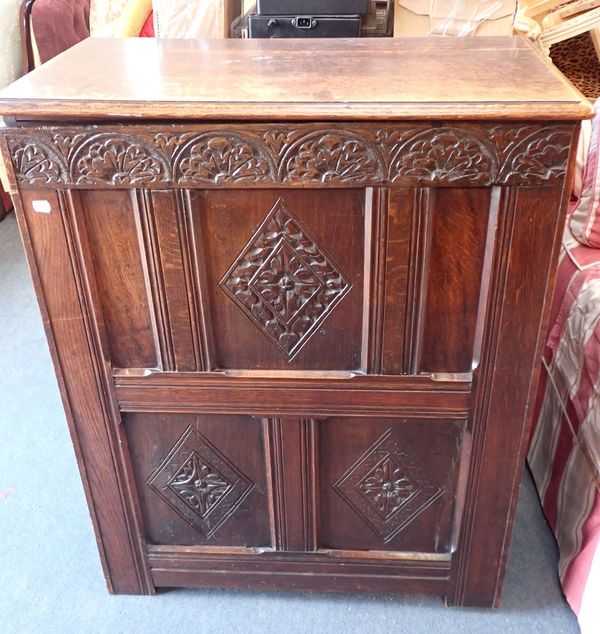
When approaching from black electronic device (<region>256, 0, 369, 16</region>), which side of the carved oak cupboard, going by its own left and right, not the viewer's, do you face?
back

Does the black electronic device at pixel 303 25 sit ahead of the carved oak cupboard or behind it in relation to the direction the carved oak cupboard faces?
behind

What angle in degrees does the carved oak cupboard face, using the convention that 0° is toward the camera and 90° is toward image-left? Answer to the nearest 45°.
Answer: approximately 0°

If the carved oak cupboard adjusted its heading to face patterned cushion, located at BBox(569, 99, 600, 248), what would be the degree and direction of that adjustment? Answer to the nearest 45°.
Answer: approximately 135° to its left
